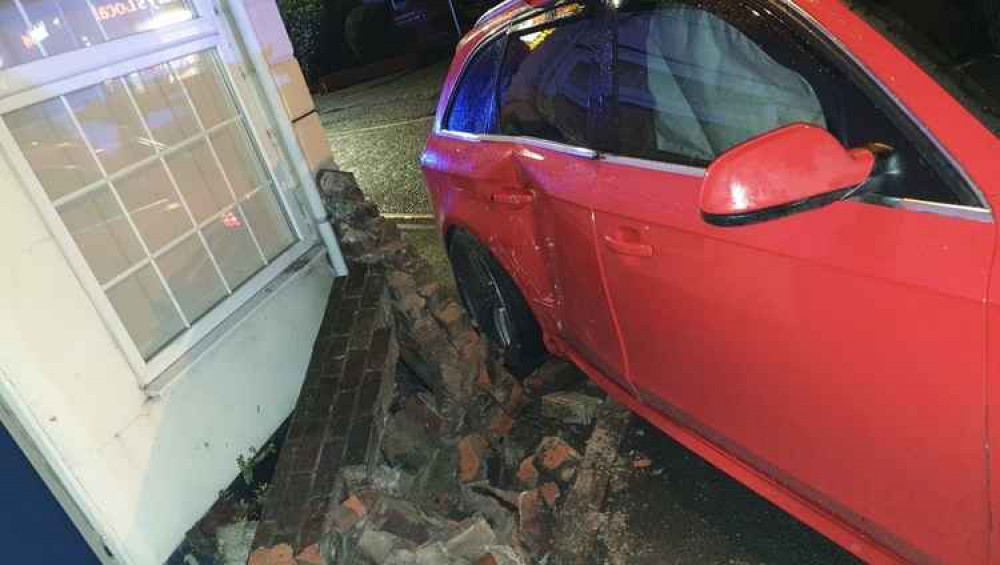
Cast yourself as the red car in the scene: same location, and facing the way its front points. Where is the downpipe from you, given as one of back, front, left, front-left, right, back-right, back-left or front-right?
back

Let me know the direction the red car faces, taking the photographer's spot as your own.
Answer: facing the viewer and to the right of the viewer

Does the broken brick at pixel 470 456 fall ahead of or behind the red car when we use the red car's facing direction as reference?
behind

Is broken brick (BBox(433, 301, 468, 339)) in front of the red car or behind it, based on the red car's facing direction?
behind

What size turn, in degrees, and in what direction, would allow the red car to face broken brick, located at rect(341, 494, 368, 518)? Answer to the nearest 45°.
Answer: approximately 135° to its right

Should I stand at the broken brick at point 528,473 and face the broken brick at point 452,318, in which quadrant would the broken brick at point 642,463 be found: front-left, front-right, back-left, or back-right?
back-right

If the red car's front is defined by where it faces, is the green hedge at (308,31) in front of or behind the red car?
behind

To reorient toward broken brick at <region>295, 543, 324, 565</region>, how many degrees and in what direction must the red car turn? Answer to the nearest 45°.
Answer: approximately 135° to its right

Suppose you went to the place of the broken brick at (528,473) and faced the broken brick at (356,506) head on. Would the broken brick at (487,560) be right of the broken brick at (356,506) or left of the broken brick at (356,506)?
left
